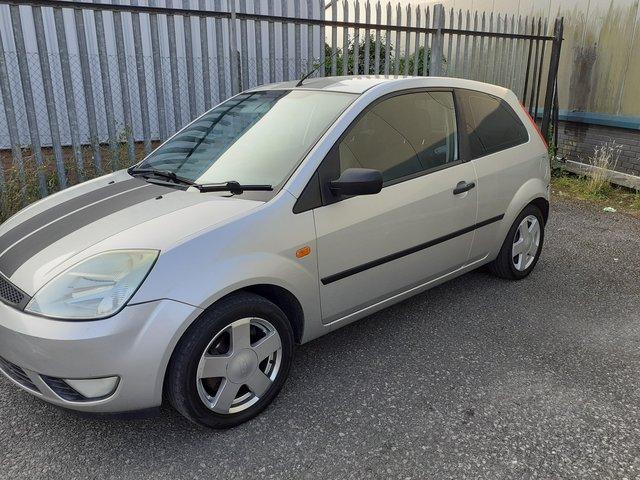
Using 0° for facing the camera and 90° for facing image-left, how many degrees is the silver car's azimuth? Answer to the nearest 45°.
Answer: approximately 45°
